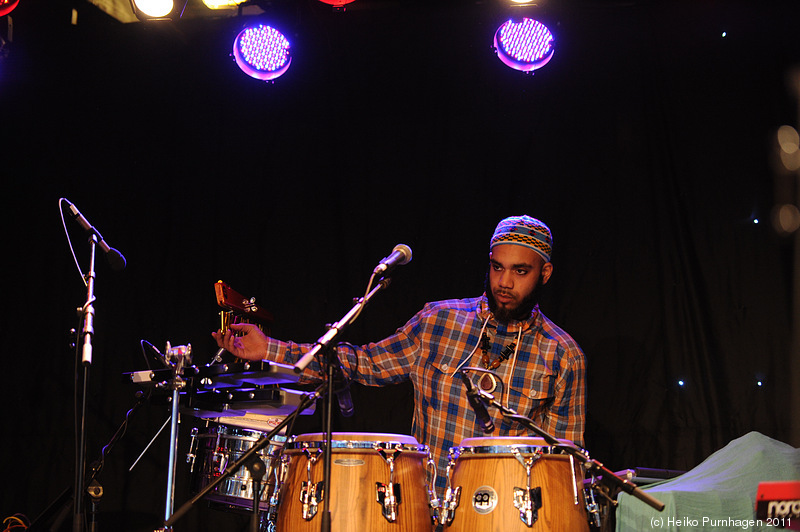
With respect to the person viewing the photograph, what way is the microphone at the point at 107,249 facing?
facing to the right of the viewer

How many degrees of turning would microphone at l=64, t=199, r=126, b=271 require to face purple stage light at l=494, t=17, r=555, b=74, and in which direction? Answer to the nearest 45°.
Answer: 0° — it already faces it

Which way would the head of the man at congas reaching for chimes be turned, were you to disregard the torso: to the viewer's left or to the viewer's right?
to the viewer's left

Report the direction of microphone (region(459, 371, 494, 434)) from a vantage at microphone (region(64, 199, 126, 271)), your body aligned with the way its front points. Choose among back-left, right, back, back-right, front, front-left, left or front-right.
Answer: front-right

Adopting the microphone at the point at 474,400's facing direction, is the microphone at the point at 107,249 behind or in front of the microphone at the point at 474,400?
behind
